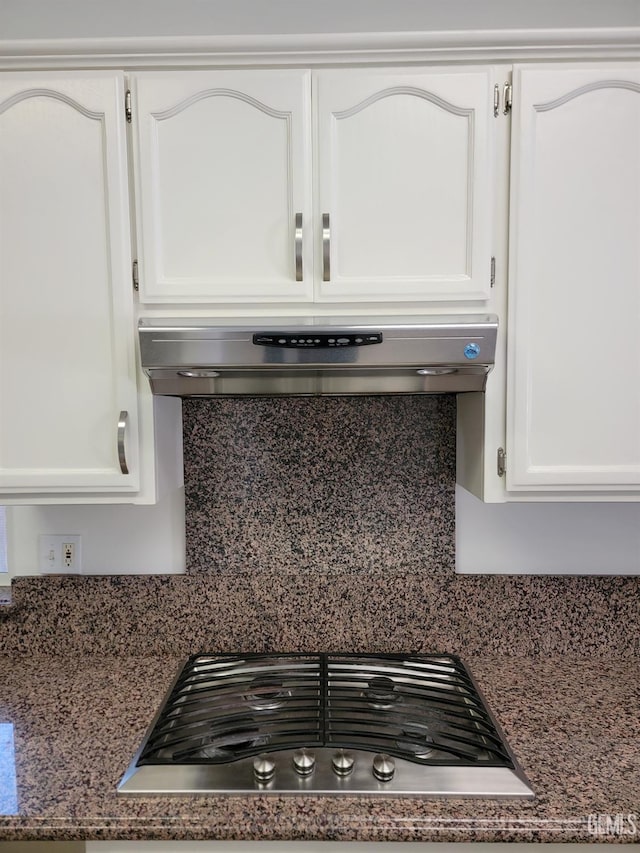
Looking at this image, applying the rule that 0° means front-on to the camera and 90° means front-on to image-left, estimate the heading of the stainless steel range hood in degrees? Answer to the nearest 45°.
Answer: approximately 0°
